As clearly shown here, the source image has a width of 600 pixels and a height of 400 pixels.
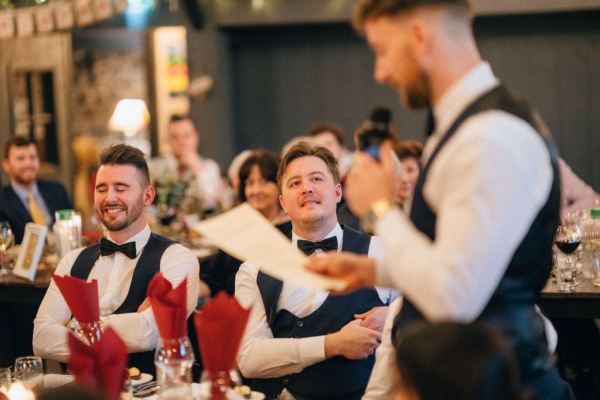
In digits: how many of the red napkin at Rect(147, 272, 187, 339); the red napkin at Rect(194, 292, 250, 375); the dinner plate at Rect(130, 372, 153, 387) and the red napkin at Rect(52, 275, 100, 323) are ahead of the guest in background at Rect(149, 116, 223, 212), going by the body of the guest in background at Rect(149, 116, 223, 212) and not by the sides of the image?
4

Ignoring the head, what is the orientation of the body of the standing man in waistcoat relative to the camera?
to the viewer's left

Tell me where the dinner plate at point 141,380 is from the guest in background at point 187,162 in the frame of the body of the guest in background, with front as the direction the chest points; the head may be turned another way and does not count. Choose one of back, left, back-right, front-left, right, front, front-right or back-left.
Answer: front

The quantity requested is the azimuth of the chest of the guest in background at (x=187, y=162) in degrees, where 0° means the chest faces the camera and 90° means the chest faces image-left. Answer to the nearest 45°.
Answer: approximately 0°

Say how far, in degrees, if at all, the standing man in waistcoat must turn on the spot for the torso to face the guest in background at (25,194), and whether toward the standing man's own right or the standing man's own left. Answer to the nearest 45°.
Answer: approximately 45° to the standing man's own right

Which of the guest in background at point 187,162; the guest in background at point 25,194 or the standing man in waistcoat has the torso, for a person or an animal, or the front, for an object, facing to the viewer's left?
the standing man in waistcoat

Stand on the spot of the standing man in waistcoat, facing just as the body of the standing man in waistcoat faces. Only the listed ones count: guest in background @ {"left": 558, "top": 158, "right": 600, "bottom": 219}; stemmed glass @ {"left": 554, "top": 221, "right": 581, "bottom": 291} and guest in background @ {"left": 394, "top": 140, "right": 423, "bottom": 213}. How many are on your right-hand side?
3

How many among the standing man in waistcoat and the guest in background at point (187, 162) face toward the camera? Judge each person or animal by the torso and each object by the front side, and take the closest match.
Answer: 1

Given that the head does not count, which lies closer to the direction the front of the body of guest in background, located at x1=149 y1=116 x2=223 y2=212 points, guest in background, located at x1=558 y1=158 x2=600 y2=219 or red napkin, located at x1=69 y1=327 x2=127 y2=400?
the red napkin

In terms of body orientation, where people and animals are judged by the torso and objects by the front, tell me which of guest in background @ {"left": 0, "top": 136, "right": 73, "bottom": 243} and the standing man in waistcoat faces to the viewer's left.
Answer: the standing man in waistcoat

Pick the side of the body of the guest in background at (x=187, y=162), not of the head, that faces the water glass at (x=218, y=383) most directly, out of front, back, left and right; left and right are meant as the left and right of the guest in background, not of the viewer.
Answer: front

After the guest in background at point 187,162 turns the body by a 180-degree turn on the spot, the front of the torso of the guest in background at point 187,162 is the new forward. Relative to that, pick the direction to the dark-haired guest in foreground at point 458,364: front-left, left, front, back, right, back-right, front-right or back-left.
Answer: back

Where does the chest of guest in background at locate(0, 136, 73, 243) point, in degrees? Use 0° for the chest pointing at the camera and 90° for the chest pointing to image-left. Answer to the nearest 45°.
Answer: approximately 315°

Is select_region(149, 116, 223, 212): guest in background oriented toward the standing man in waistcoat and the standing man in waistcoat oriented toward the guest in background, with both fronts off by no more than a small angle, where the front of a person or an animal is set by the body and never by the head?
no

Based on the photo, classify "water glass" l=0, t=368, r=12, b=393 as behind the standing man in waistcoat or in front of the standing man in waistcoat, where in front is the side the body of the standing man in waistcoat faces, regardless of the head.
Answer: in front

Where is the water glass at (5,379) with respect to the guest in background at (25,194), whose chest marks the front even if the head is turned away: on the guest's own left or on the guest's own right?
on the guest's own right

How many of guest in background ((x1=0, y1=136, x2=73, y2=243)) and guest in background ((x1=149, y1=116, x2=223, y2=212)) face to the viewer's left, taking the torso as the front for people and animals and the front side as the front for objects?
0

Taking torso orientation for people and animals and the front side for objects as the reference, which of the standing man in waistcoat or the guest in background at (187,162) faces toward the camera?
the guest in background
